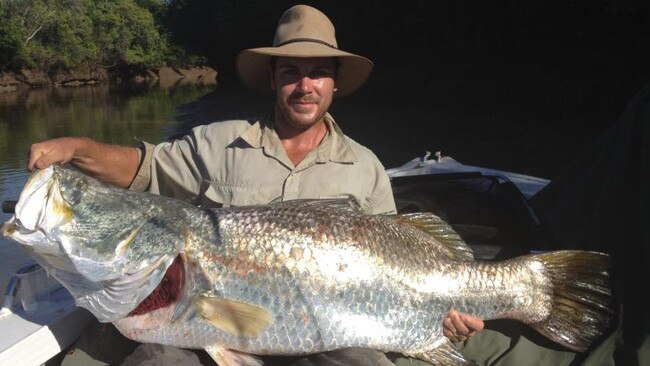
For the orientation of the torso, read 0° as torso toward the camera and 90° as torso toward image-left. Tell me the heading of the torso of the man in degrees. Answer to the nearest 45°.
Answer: approximately 0°

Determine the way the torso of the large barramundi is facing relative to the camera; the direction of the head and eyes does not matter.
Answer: to the viewer's left
